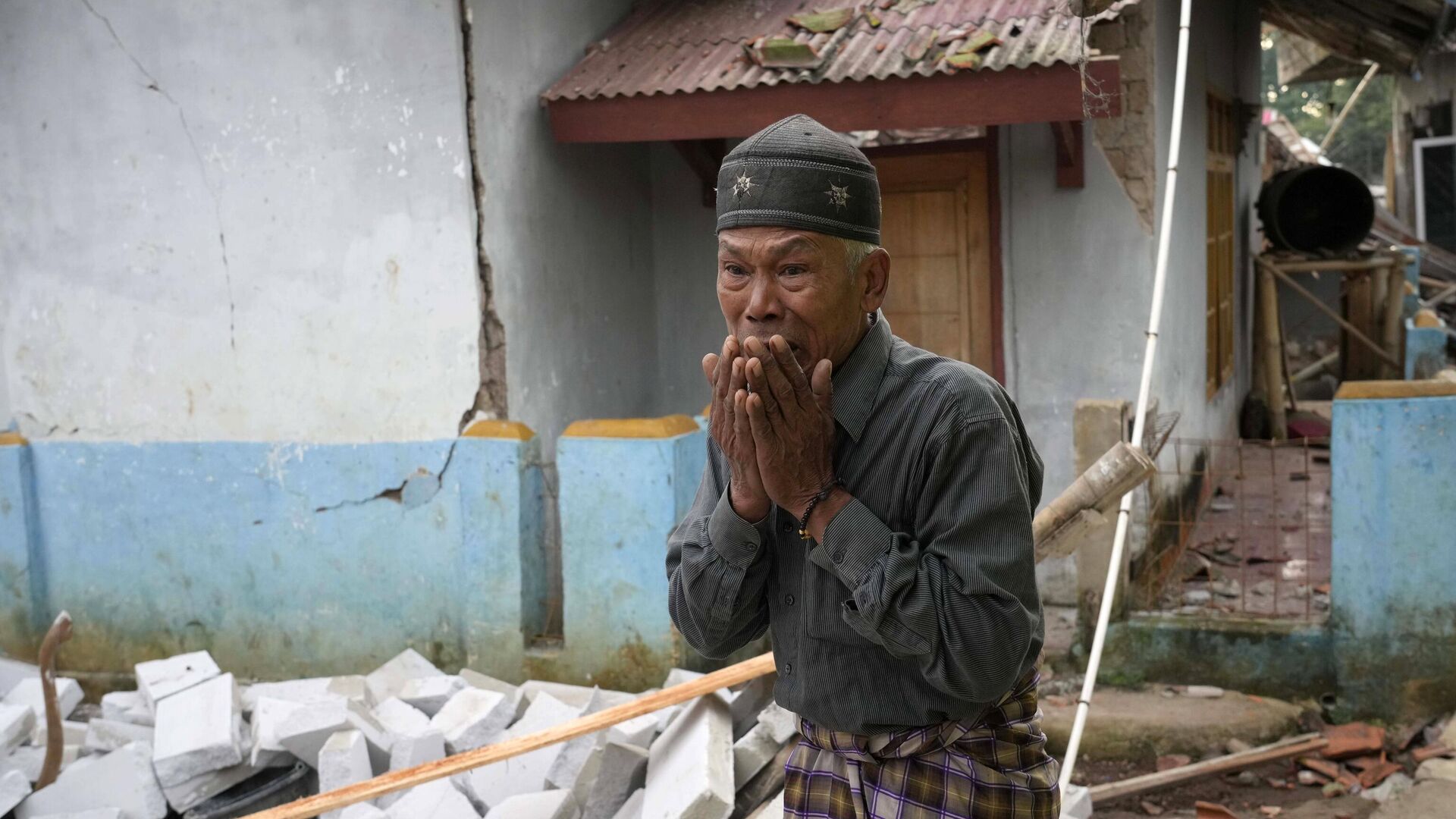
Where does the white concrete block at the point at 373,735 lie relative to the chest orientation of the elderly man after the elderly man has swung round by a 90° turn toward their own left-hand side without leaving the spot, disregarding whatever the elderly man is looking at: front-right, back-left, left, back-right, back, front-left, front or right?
back

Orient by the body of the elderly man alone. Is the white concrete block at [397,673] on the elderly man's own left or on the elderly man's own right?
on the elderly man's own right

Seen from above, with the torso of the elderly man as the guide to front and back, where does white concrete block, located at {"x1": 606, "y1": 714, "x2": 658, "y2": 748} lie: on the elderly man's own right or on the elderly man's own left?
on the elderly man's own right

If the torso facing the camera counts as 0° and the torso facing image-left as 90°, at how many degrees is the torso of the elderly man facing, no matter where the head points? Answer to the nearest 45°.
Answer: approximately 45°

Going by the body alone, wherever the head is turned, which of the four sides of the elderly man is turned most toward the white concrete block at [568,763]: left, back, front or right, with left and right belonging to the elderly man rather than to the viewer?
right

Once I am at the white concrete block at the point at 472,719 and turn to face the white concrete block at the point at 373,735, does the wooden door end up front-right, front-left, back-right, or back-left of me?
back-right

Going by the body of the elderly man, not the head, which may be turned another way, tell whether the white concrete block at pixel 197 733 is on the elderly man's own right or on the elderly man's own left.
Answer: on the elderly man's own right

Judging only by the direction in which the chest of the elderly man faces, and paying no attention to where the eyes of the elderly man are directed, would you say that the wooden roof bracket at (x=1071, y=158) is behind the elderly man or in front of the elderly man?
behind

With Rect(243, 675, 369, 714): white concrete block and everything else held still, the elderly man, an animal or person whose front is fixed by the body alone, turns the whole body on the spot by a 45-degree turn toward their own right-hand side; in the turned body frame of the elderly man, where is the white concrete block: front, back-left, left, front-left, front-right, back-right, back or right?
front-right

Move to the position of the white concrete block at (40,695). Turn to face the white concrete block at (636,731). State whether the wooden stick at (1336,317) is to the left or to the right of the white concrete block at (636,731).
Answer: left

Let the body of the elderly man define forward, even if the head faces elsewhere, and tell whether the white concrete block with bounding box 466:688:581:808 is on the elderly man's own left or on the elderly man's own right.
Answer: on the elderly man's own right

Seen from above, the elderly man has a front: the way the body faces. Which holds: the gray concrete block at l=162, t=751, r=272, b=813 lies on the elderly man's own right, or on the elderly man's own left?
on the elderly man's own right

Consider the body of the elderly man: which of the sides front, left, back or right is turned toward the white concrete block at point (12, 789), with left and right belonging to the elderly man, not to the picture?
right

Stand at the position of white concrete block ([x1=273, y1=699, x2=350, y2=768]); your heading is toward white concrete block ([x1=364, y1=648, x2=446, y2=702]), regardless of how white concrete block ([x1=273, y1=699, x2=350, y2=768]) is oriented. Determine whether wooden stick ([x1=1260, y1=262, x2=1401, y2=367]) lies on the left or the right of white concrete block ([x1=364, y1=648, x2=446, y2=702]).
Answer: right

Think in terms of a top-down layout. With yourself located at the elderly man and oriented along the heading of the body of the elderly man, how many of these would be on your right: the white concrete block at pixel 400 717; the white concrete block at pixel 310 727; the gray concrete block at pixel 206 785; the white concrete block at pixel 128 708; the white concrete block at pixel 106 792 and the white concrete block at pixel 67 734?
6
